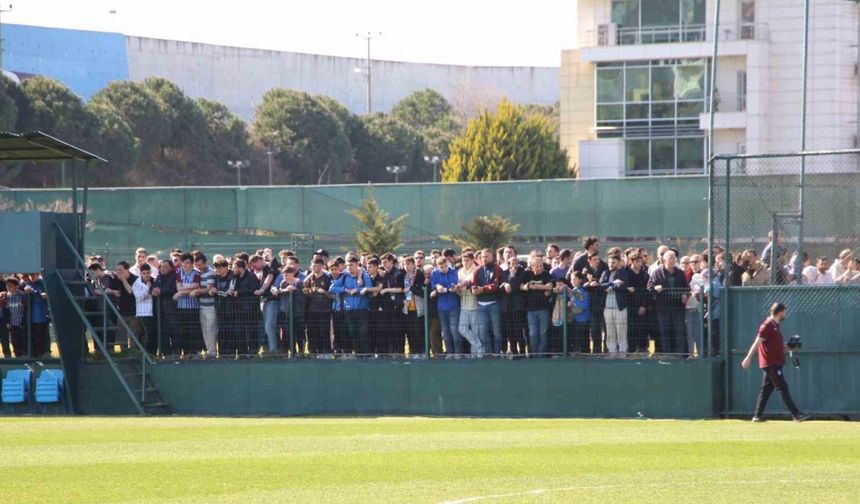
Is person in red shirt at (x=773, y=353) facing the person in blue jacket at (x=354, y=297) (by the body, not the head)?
no

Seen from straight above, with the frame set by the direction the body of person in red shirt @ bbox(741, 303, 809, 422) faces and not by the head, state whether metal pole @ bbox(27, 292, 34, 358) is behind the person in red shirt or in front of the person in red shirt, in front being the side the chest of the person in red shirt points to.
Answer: behind

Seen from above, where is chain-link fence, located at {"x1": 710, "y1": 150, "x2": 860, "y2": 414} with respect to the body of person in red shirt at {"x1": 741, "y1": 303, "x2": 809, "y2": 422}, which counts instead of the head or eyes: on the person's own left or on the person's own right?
on the person's own left

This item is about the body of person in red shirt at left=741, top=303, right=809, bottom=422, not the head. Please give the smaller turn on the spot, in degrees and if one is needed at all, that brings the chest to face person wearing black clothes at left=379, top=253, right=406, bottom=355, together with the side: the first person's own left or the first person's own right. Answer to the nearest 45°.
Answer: approximately 180°

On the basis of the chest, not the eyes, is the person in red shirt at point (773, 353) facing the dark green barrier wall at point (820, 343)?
no

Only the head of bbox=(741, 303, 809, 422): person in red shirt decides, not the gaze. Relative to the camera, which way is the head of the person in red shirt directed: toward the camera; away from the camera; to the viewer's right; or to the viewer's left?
to the viewer's right

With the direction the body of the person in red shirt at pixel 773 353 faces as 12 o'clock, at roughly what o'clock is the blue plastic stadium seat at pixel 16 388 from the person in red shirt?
The blue plastic stadium seat is roughly at 6 o'clock from the person in red shirt.

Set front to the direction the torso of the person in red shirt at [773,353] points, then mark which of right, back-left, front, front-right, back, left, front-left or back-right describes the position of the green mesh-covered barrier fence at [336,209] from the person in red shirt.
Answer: back-left

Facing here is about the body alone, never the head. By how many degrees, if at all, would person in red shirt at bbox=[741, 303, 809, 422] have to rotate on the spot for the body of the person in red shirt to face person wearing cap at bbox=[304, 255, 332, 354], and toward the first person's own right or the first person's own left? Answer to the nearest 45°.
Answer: approximately 180°

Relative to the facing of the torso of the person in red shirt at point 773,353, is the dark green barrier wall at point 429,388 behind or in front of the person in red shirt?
behind

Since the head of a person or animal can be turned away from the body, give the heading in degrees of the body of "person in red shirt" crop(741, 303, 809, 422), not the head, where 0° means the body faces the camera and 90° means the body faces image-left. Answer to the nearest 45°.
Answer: approximately 270°

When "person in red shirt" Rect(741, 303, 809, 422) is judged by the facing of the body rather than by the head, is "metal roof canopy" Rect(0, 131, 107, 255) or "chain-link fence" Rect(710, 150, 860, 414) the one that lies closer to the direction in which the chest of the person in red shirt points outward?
the chain-link fence

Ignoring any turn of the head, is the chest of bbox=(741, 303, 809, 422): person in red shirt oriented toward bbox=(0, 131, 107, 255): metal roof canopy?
no
